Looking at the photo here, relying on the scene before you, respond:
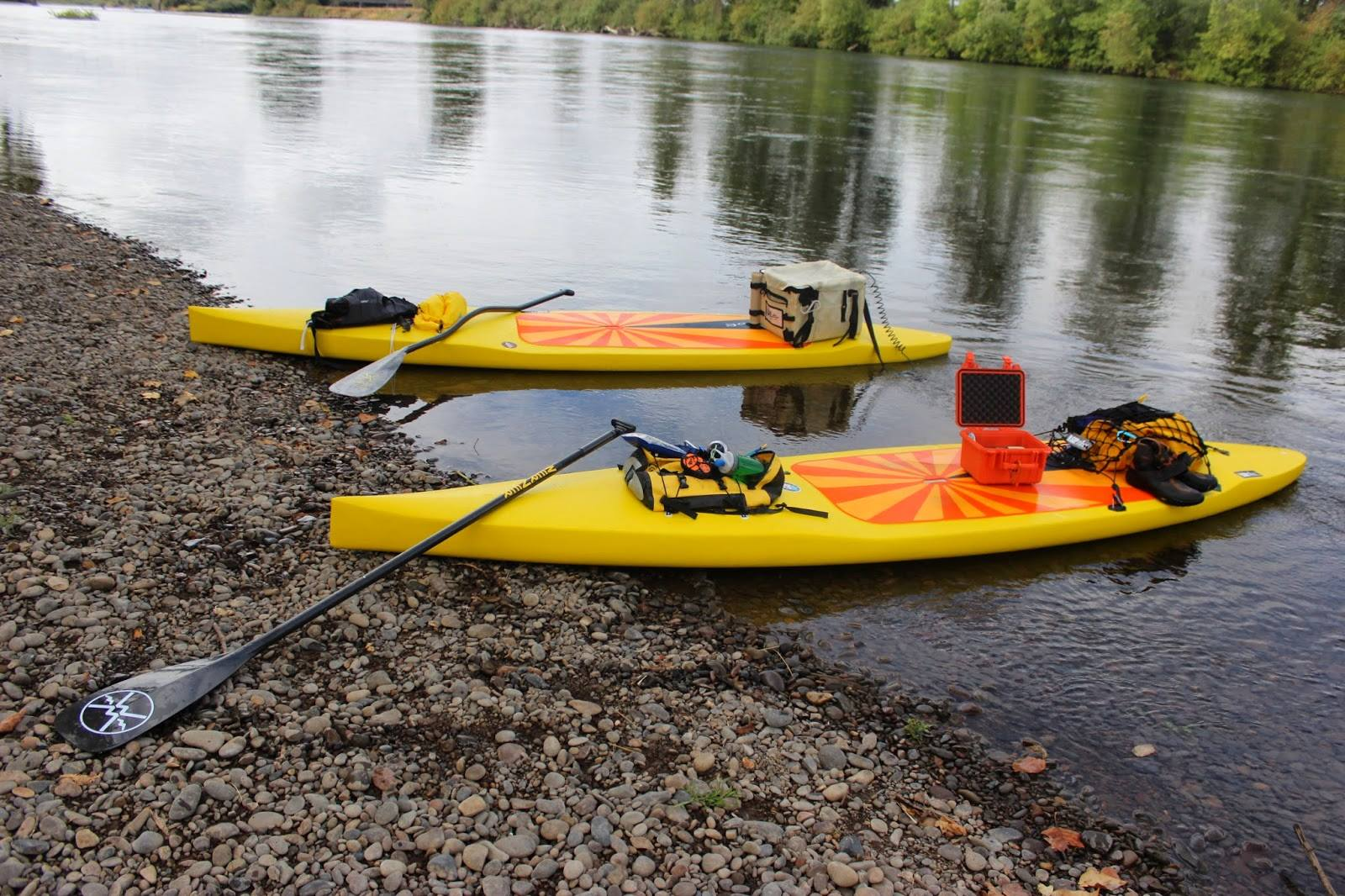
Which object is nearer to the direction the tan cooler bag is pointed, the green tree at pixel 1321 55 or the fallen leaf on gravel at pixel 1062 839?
the fallen leaf on gravel

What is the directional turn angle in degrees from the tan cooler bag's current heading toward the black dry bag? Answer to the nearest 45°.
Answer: approximately 45° to its right
